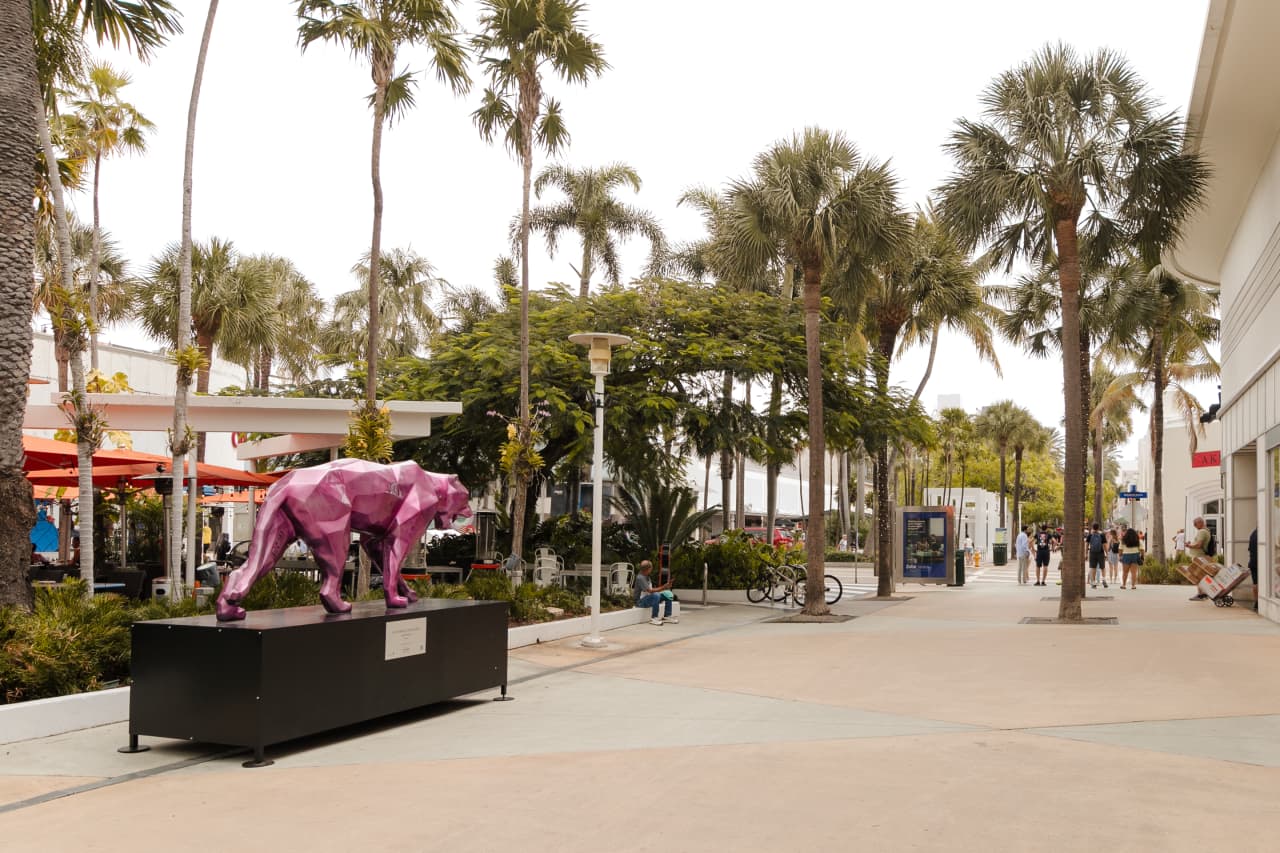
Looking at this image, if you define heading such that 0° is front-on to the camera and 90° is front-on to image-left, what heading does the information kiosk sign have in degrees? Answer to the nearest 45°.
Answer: approximately 0°

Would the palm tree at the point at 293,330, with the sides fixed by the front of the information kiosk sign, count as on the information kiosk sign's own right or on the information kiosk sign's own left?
on the information kiosk sign's own right

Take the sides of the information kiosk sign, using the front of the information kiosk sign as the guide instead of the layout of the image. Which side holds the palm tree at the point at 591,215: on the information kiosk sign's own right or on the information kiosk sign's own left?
on the information kiosk sign's own right
